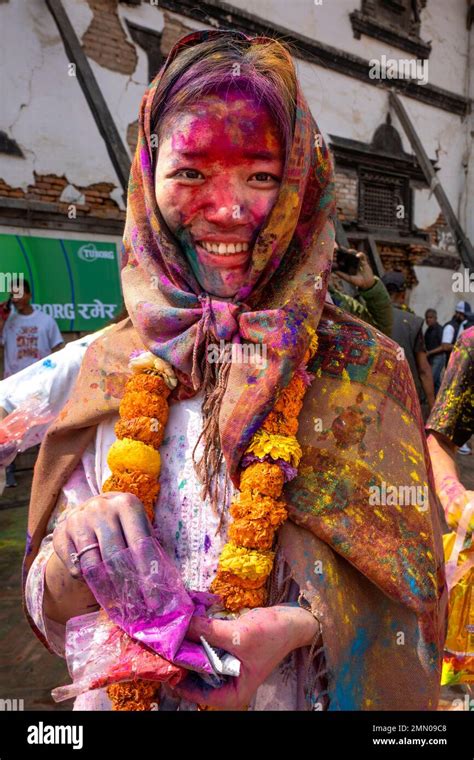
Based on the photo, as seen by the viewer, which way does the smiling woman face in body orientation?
toward the camera

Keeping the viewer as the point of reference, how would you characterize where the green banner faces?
facing the viewer

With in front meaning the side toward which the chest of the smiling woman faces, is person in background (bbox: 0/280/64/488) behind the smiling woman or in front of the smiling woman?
behind

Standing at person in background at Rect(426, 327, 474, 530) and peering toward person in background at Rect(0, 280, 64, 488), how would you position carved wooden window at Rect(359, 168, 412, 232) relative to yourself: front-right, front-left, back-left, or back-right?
front-right

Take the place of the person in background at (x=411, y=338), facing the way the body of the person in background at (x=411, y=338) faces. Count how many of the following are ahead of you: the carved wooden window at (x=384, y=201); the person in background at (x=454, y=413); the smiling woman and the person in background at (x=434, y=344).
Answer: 2

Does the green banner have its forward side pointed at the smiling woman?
yes
